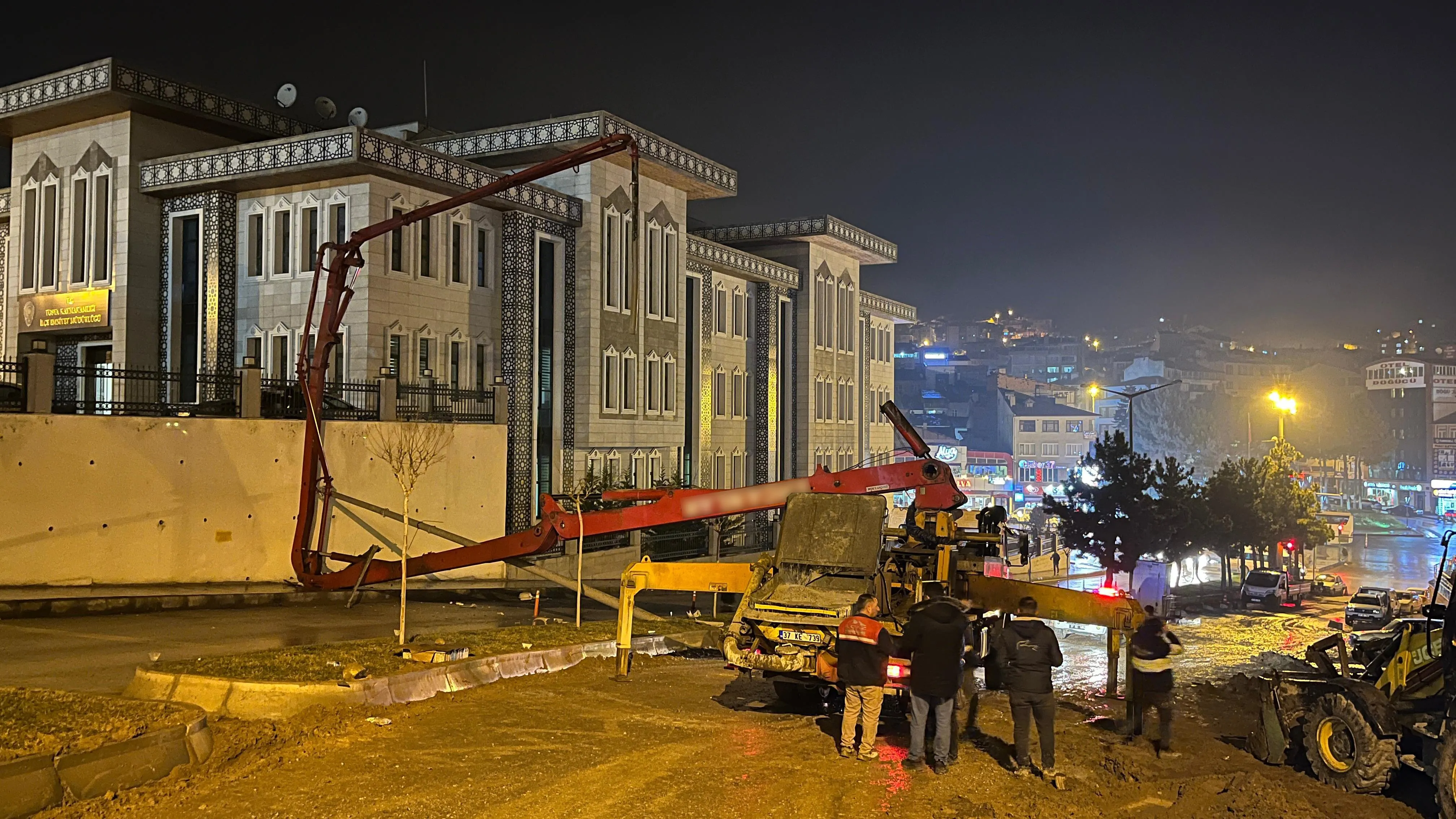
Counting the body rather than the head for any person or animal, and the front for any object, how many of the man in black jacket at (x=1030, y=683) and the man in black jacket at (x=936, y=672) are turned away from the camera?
2

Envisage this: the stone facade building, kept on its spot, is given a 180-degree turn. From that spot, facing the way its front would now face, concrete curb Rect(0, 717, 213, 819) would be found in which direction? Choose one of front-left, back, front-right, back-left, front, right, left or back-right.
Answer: back-right

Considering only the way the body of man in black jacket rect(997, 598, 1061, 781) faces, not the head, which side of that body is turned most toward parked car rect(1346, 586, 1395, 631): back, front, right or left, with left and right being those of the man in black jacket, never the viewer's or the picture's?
front

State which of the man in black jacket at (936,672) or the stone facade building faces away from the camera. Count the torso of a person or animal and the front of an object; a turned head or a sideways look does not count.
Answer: the man in black jacket

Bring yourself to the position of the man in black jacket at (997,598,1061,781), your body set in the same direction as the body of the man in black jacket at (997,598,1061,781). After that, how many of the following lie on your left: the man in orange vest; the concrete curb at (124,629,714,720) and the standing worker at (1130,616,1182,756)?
2

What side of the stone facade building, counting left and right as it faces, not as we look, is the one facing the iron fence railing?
front

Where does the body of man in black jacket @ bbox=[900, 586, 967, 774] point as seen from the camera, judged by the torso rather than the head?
away from the camera

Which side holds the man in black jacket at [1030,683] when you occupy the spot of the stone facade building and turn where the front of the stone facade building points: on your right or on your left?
on your left

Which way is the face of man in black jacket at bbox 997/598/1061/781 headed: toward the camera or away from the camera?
away from the camera

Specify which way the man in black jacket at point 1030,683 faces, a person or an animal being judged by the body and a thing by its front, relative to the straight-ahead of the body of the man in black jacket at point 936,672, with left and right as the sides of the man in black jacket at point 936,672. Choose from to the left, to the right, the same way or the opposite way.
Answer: the same way

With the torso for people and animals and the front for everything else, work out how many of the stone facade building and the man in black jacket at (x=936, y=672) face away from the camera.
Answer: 1

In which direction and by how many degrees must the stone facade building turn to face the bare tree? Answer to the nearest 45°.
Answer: approximately 45° to its left

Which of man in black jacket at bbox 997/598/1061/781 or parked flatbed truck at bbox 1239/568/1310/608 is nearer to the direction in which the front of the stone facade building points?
the man in black jacket

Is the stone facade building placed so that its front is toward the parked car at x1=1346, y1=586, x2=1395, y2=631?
no

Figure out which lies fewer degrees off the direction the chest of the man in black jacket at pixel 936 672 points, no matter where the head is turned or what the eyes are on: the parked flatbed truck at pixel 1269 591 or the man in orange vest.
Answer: the parked flatbed truck

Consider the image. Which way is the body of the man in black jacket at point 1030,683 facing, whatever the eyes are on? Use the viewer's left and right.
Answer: facing away from the viewer

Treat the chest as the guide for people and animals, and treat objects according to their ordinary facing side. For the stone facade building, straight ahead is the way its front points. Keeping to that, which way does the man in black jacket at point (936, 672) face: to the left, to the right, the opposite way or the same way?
the opposite way

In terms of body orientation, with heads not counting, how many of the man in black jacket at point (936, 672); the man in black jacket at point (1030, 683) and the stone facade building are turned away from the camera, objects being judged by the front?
2
